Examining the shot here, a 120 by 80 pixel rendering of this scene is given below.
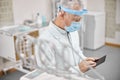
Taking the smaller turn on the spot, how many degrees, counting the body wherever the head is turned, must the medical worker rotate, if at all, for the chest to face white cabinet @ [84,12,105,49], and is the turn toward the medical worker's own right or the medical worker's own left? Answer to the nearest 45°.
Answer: approximately 135° to the medical worker's own left

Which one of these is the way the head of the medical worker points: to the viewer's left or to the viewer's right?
to the viewer's right

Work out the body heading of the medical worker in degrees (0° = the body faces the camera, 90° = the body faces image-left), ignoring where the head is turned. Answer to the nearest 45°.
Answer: approximately 315°
